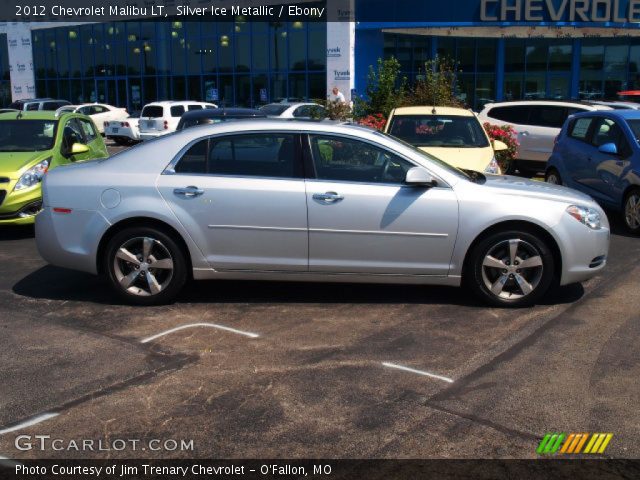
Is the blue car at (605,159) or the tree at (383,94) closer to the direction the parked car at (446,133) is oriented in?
the blue car

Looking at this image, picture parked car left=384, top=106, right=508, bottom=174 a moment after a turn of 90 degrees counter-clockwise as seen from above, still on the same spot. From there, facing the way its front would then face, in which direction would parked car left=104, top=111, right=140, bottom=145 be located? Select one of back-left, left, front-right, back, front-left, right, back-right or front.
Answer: back-left

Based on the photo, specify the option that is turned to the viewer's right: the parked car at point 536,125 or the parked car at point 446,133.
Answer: the parked car at point 536,125

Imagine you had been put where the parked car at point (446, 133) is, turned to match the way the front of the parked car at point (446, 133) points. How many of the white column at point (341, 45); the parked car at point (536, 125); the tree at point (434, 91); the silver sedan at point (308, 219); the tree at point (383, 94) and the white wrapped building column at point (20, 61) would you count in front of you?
1

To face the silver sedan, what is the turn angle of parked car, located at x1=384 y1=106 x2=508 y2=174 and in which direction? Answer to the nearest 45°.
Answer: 0° — it already faces it

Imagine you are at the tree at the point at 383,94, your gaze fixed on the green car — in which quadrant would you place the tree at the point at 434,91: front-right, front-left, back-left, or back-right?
back-left

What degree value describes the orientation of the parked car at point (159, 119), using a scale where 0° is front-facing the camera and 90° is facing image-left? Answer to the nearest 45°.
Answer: approximately 225°

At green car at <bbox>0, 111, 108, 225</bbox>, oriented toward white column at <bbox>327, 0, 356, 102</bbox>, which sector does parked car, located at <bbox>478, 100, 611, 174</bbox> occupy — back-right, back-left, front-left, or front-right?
front-right

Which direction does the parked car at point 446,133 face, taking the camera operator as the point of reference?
facing the viewer

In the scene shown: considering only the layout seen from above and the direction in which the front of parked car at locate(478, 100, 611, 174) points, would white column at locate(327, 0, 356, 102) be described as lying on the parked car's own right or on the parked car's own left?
on the parked car's own left

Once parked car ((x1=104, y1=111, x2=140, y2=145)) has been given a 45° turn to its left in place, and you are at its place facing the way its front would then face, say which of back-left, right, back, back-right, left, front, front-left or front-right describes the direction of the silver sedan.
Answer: back

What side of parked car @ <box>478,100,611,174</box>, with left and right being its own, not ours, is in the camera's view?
right

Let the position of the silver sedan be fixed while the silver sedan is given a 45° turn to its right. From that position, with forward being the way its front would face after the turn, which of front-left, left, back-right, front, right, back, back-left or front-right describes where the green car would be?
back

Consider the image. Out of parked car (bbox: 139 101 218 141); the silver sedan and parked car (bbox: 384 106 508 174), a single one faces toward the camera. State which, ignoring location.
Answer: parked car (bbox: 384 106 508 174)

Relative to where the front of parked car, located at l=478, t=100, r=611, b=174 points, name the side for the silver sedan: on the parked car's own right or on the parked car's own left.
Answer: on the parked car's own right

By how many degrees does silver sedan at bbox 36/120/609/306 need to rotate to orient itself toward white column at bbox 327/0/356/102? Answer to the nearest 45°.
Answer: approximately 90° to its left

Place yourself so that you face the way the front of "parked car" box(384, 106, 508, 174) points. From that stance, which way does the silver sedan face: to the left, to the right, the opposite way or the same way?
to the left

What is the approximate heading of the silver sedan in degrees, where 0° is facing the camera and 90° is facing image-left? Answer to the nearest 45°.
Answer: approximately 270°
